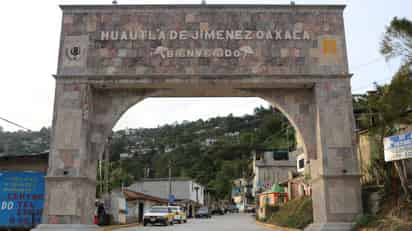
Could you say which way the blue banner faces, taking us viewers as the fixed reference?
facing the viewer

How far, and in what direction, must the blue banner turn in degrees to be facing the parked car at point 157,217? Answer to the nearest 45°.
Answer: approximately 135° to its left

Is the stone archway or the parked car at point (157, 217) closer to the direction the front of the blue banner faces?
the stone archway

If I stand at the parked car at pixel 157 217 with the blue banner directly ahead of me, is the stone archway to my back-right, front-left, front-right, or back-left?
front-left

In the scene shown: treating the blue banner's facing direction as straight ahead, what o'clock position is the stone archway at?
The stone archway is roughly at 10 o'clock from the blue banner.
